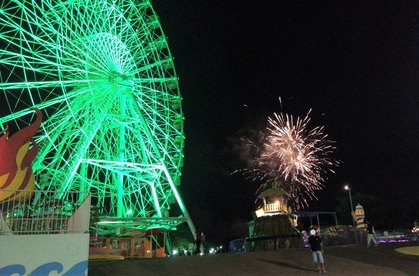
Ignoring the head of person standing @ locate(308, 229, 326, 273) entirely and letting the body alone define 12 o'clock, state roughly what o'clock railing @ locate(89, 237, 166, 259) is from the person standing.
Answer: The railing is roughly at 4 o'clock from the person standing.

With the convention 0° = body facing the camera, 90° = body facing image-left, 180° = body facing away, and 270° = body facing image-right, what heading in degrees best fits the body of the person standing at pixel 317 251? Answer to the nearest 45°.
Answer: approximately 0°

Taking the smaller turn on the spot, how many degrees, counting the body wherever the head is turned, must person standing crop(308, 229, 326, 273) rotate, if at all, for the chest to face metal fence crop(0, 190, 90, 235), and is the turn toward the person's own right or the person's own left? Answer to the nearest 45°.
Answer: approximately 45° to the person's own right
